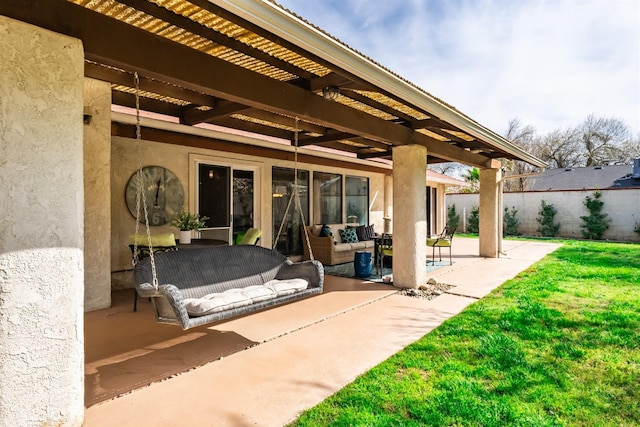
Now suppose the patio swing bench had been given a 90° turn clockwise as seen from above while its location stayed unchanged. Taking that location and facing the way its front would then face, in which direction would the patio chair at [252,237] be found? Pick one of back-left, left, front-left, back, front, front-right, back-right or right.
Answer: back-right

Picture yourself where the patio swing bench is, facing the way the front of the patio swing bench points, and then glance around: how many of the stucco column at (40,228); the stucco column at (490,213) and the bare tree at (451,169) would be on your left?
2

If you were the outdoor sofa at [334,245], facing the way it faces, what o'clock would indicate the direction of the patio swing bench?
The patio swing bench is roughly at 2 o'clock from the outdoor sofa.

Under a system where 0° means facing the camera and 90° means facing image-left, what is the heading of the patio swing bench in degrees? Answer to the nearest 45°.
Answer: approximately 315°

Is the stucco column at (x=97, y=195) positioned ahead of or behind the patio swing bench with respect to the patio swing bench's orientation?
behind

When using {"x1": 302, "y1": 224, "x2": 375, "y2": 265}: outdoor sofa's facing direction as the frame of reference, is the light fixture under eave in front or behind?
in front

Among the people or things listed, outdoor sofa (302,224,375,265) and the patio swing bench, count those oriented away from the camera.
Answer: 0

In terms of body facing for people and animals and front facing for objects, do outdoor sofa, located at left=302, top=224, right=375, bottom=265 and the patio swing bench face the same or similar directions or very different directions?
same or similar directions

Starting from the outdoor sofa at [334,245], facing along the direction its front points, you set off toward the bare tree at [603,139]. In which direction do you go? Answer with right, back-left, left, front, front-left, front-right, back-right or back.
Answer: left

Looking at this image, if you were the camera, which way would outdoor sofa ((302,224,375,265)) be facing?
facing the viewer and to the right of the viewer

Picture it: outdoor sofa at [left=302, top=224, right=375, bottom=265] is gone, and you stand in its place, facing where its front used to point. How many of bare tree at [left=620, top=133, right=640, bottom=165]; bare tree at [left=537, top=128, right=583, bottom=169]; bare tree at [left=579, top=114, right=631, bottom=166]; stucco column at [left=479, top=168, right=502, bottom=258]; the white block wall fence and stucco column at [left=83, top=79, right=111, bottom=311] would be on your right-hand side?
1

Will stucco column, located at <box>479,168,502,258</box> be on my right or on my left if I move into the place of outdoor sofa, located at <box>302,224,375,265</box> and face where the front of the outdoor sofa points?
on my left

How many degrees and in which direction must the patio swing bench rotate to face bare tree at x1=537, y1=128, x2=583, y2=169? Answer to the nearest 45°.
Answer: approximately 90° to its left

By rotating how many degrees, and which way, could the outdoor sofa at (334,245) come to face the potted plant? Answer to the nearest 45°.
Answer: approximately 90° to its right

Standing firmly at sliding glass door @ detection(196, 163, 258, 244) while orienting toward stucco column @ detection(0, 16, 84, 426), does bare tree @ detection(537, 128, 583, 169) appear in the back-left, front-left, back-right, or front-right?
back-left

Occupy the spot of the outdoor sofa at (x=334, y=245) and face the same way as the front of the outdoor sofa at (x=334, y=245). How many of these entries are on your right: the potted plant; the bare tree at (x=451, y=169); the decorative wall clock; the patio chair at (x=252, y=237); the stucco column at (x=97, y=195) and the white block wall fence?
4
